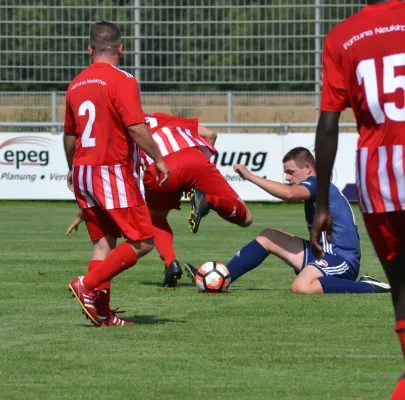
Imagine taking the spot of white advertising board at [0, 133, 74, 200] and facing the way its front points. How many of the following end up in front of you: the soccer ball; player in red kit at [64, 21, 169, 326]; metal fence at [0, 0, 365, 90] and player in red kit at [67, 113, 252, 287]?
3

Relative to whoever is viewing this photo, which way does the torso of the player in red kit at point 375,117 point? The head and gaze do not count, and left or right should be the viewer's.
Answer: facing away from the viewer

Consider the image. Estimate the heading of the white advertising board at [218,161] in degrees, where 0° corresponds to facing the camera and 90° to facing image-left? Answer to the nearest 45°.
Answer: approximately 0°

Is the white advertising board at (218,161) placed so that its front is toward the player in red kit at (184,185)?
yes

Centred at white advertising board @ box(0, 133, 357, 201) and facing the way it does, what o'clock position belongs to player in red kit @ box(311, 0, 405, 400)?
The player in red kit is roughly at 12 o'clock from the white advertising board.

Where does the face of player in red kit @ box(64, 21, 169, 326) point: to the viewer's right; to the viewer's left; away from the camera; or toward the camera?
away from the camera

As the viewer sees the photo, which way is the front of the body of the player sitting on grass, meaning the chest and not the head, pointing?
to the viewer's left

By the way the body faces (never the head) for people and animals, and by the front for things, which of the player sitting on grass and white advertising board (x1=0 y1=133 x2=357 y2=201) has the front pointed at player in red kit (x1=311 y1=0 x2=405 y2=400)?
the white advertising board

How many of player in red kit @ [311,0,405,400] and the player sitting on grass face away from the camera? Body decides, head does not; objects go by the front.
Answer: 1

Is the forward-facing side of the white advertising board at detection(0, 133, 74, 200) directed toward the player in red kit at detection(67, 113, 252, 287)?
yes
